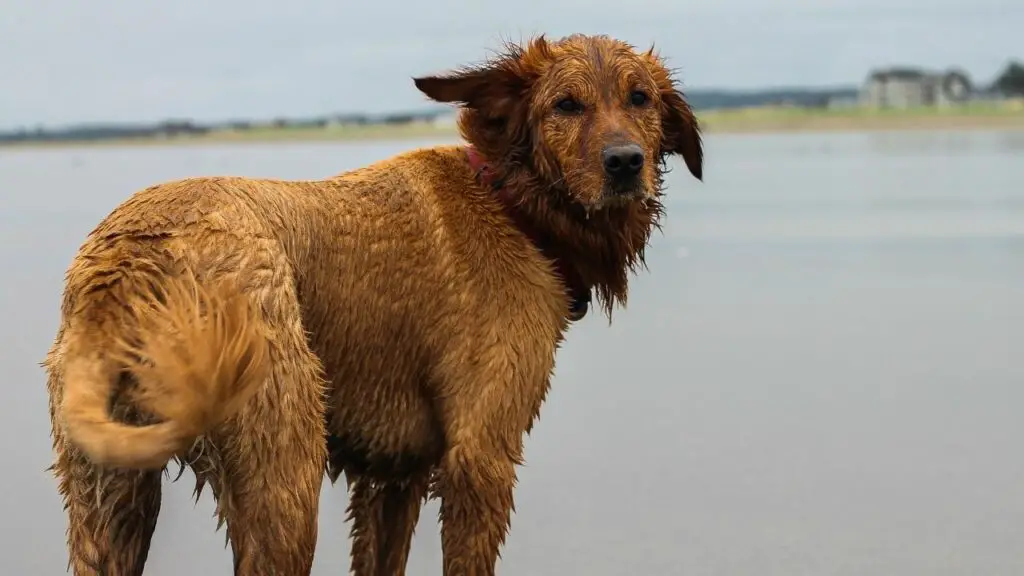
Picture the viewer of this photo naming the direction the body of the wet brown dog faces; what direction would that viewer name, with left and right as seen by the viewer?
facing away from the viewer and to the right of the viewer
